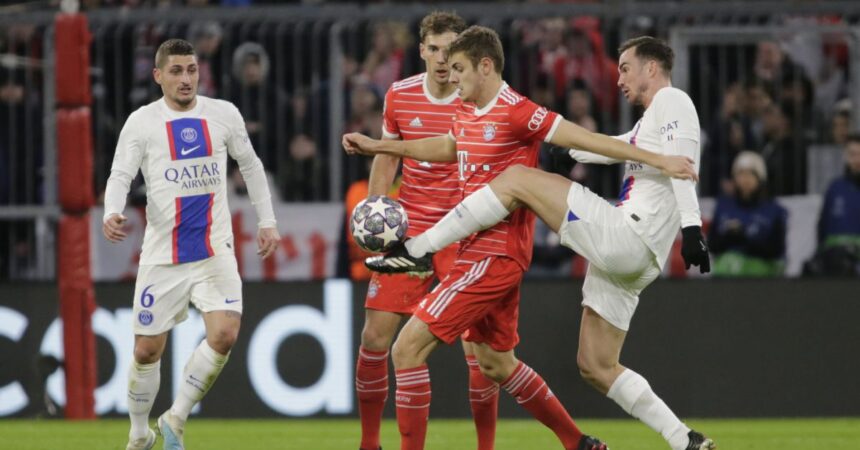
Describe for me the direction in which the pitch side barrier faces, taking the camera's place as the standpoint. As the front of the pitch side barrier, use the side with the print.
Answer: facing the viewer

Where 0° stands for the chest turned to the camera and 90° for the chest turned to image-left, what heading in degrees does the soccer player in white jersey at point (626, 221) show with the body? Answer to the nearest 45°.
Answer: approximately 90°

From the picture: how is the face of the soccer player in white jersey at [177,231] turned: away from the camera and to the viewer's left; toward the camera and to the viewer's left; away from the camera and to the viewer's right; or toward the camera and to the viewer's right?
toward the camera and to the viewer's right

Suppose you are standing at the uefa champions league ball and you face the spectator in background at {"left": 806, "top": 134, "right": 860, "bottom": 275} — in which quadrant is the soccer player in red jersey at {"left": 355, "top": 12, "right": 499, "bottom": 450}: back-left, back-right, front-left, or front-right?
front-left

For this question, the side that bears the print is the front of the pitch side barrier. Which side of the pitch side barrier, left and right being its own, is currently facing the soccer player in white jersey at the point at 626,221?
front

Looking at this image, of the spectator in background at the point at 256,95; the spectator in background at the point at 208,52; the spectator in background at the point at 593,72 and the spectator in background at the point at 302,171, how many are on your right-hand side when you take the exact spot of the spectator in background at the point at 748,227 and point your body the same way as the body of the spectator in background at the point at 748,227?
4

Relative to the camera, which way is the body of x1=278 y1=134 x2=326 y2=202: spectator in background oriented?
toward the camera

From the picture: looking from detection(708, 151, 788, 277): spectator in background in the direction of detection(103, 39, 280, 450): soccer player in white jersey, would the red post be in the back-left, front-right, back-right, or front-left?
front-right

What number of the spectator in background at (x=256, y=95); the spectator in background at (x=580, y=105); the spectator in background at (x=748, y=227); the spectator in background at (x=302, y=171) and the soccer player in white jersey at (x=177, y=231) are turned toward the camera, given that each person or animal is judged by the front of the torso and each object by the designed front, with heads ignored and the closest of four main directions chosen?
5

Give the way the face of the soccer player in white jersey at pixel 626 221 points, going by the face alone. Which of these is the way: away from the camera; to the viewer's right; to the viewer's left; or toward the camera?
to the viewer's left

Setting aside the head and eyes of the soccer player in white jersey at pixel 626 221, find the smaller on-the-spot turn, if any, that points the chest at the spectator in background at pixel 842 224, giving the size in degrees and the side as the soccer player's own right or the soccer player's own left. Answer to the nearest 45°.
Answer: approximately 135° to the soccer player's own right

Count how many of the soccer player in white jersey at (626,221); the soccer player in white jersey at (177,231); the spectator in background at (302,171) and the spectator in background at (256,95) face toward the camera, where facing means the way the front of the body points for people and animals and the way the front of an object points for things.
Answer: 3

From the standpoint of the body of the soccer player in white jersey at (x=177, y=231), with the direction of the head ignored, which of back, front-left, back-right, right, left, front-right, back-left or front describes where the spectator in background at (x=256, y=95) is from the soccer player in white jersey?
back

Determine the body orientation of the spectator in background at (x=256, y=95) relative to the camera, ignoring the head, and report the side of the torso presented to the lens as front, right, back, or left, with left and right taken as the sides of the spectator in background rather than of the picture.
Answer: front

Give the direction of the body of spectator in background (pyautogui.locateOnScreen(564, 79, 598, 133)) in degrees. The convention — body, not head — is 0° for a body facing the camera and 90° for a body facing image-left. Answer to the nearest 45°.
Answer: approximately 0°

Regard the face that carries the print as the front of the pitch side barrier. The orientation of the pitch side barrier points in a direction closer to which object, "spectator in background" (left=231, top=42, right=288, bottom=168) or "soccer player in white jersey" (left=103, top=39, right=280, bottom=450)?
the soccer player in white jersey

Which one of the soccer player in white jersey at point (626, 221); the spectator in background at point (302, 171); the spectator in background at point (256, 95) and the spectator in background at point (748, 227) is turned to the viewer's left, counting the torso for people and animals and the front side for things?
the soccer player in white jersey

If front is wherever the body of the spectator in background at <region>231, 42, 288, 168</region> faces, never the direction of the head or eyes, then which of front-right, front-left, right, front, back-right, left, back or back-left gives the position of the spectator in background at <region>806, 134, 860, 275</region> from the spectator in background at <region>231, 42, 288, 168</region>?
left
